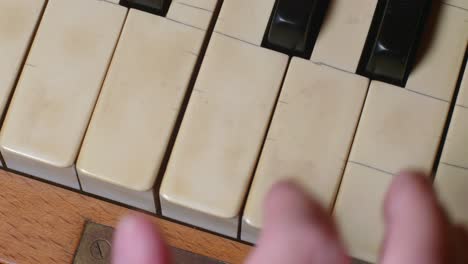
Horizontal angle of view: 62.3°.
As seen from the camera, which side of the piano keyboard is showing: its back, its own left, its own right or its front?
front
